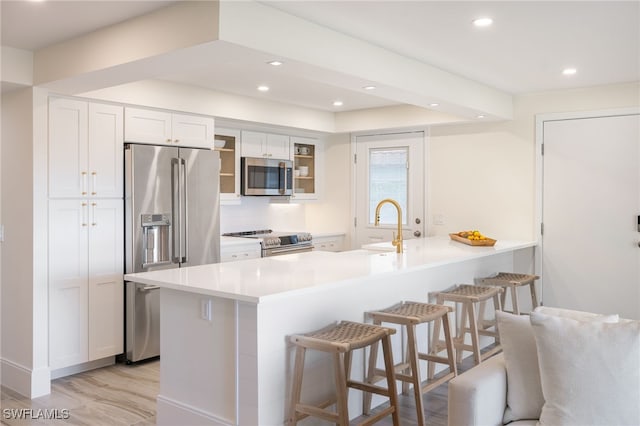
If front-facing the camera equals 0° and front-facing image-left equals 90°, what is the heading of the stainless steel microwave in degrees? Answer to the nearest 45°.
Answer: approximately 315°

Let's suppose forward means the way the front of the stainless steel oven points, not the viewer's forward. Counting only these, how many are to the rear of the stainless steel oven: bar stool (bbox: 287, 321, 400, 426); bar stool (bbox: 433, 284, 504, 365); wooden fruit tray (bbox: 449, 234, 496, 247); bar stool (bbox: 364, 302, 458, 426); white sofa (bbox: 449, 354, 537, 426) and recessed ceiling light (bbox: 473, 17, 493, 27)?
0

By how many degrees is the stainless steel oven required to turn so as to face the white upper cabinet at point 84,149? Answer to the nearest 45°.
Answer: approximately 90° to its right

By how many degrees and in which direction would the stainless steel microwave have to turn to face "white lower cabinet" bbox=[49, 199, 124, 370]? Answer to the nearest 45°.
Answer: approximately 90° to its right

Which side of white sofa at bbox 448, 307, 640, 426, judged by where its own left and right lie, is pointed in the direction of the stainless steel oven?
right

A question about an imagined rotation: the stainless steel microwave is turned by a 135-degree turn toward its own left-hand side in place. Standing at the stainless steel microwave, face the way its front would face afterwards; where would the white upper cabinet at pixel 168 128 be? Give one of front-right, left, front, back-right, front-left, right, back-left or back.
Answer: back-left

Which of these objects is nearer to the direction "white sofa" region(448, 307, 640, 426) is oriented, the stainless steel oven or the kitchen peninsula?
the kitchen peninsula

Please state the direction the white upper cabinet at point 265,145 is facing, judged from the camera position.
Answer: facing the viewer and to the right of the viewer

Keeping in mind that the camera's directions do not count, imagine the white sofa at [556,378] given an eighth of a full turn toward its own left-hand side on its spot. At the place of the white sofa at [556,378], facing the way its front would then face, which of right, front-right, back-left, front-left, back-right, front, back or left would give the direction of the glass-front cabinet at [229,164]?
back-right

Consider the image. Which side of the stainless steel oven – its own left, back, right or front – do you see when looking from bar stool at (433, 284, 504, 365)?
front

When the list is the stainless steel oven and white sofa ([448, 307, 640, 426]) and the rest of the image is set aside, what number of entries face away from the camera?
0

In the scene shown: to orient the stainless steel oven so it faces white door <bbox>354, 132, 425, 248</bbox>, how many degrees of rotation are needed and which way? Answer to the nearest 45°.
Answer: approximately 45° to its left

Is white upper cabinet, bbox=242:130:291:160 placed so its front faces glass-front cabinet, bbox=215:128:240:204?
no

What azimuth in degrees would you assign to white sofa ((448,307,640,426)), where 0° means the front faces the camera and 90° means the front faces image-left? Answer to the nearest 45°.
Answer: approximately 45°
